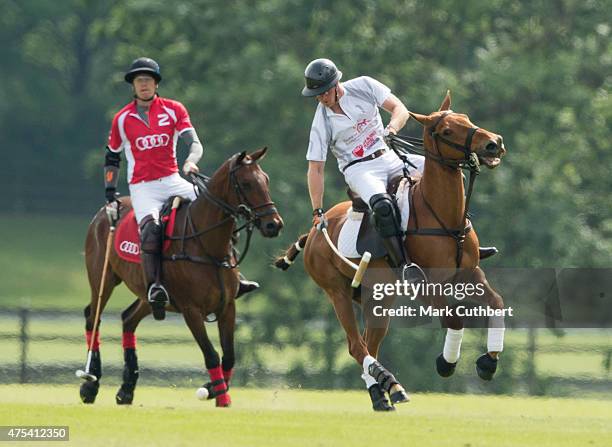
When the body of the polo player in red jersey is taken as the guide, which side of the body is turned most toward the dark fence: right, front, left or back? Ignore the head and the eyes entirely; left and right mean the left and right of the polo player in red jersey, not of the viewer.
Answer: back

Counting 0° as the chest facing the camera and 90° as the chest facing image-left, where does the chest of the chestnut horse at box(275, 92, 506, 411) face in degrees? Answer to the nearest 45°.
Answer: approximately 315°

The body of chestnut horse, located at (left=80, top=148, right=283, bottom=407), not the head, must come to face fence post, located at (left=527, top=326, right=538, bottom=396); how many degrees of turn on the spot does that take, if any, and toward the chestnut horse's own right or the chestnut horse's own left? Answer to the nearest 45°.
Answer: approximately 90° to the chestnut horse's own left

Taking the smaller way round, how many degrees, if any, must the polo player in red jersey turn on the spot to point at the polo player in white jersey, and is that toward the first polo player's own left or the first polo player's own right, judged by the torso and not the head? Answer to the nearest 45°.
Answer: approximately 45° to the first polo player's own left

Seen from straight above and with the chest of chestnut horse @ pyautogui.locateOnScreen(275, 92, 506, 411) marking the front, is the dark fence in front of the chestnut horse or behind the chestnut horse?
behind

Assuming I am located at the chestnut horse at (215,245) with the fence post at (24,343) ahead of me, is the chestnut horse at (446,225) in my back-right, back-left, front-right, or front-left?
back-right

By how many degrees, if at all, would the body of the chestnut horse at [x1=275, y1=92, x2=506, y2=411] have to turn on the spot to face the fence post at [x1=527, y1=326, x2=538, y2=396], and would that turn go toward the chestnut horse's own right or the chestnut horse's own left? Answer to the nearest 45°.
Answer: approximately 135° to the chestnut horse's own left

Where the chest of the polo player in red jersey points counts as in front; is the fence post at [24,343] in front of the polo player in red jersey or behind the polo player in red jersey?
behind

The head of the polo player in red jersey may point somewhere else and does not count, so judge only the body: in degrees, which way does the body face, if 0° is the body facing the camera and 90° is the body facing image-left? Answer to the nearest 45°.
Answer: approximately 0°
